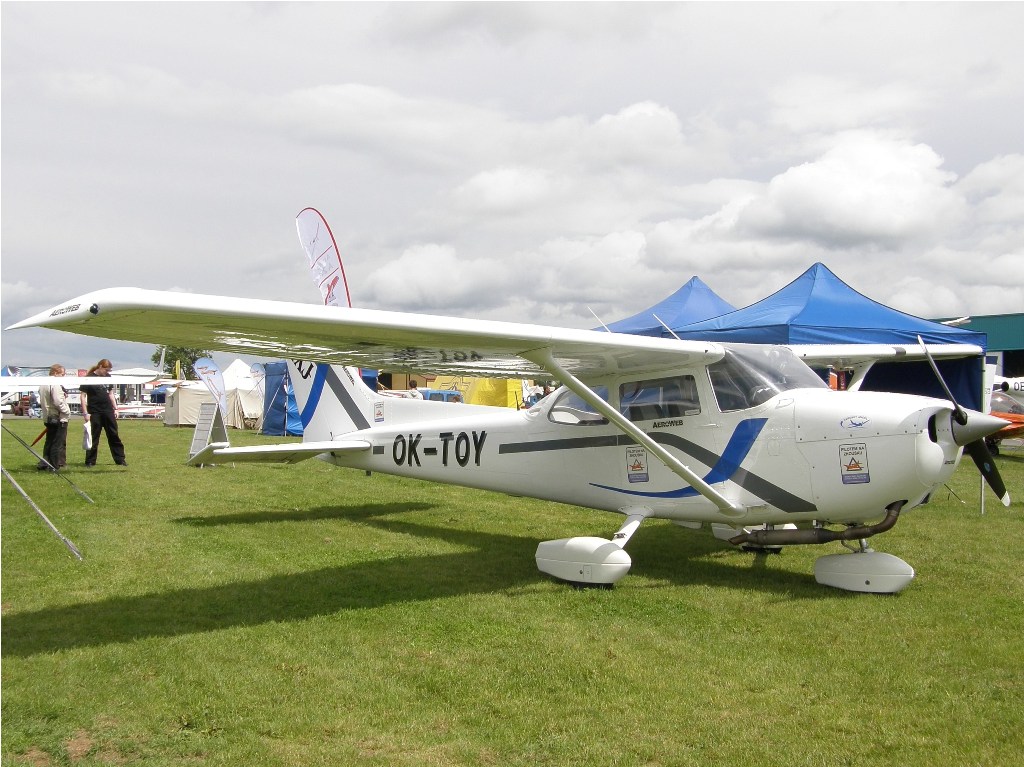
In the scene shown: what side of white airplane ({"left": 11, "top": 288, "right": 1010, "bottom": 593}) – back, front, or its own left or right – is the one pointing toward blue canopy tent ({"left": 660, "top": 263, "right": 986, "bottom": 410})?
left

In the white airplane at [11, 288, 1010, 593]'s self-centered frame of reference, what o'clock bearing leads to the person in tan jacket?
The person in tan jacket is roughly at 6 o'clock from the white airplane.

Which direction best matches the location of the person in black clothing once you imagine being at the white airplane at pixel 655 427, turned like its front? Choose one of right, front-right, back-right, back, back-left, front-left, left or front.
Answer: back

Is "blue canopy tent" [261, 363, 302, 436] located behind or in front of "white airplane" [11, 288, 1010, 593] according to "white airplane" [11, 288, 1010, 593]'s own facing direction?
behind

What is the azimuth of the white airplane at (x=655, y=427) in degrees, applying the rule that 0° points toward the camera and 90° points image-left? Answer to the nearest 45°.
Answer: approximately 315°

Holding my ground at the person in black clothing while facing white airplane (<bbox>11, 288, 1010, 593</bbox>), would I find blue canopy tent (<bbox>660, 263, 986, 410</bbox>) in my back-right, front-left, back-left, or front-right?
front-left

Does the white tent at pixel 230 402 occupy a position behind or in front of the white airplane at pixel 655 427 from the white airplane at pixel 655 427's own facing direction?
behind
